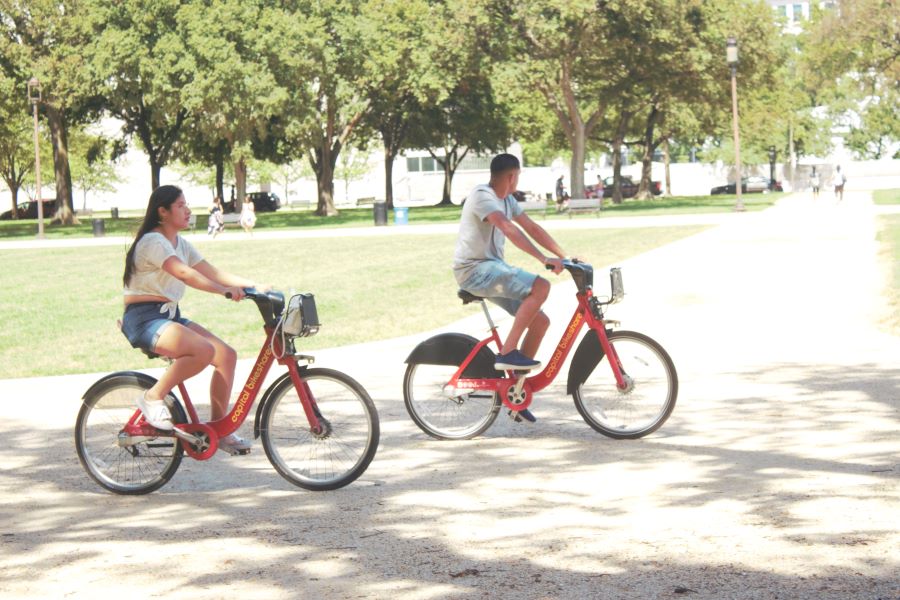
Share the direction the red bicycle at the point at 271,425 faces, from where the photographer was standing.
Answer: facing to the right of the viewer

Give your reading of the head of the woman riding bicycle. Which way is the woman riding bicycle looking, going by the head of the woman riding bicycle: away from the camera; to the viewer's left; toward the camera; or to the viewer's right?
to the viewer's right

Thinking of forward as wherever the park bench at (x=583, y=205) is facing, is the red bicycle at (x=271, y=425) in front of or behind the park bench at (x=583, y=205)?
in front

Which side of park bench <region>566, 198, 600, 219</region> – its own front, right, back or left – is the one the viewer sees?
front

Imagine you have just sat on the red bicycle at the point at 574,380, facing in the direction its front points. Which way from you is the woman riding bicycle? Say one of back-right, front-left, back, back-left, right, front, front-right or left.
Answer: back-right

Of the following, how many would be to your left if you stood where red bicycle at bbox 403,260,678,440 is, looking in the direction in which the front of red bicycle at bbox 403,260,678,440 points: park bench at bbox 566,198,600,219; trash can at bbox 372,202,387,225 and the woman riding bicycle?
2

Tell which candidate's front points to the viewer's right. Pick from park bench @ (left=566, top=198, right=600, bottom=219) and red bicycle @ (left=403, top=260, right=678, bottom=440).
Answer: the red bicycle

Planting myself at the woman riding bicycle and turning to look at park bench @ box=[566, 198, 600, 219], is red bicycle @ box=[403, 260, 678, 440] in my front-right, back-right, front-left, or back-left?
front-right

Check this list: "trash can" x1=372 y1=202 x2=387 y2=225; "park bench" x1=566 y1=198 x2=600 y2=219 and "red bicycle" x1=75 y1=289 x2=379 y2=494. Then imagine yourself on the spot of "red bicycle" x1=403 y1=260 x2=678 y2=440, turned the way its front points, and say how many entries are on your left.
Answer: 2

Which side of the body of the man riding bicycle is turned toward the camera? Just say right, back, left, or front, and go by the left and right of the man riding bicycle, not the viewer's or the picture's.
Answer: right

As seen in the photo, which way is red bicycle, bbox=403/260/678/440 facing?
to the viewer's right

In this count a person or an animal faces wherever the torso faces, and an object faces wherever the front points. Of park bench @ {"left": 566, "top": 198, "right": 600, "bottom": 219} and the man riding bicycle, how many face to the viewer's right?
1

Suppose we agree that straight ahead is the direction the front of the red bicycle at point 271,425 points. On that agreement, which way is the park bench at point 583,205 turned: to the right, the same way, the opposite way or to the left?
to the right

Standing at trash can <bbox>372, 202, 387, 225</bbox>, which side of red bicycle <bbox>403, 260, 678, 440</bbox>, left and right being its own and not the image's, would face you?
left

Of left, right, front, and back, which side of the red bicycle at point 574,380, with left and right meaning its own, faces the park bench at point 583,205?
left

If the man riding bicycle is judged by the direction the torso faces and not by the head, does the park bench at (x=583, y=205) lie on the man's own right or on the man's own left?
on the man's own left

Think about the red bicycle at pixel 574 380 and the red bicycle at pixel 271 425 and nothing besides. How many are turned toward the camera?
0

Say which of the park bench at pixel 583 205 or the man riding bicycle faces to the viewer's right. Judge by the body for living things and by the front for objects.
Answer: the man riding bicycle
